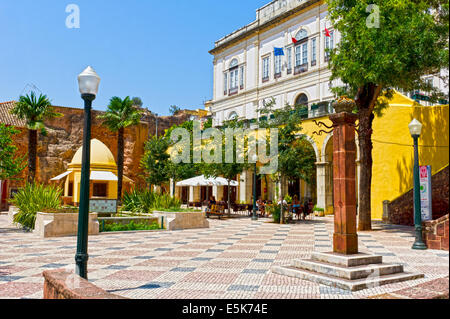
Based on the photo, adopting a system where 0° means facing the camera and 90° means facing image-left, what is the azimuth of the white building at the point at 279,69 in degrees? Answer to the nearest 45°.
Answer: approximately 45°
